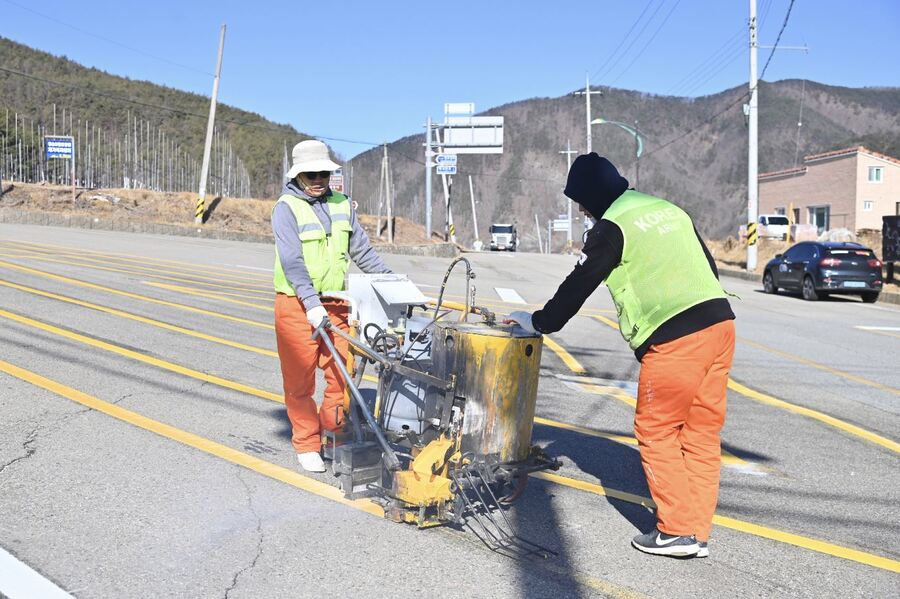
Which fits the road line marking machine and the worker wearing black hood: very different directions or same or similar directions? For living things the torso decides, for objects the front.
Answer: very different directions

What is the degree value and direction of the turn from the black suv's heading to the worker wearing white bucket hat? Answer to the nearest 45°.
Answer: approximately 135° to its left

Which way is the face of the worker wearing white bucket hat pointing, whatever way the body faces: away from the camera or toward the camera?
toward the camera

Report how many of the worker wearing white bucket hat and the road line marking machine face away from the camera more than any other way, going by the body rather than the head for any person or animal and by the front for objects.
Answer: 0

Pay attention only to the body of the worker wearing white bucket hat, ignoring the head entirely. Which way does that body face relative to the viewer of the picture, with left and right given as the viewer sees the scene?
facing the viewer and to the right of the viewer

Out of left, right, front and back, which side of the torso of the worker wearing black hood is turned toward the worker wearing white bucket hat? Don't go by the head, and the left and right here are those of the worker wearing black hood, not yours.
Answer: front

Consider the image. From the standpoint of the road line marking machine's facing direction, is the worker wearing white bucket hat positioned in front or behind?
behind

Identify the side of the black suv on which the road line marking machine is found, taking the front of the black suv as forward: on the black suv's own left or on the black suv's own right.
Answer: on the black suv's own left

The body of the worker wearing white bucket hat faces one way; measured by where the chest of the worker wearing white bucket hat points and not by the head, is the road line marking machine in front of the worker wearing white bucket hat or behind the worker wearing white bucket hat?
in front

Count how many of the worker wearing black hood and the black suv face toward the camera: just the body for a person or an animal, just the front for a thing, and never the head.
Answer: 0

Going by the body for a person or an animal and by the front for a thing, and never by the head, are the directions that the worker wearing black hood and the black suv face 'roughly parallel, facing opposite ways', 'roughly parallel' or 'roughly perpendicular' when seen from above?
roughly parallel

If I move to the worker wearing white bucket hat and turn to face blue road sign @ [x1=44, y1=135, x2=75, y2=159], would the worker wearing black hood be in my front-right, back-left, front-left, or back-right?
back-right

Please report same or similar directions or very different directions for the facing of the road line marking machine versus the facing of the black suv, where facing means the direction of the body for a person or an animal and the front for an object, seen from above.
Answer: very different directions

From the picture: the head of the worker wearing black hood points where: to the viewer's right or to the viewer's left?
to the viewer's left
